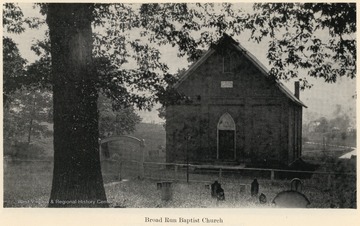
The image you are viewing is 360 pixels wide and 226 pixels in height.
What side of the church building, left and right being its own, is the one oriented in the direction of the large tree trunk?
front

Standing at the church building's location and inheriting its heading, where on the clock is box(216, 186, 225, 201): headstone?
The headstone is roughly at 12 o'clock from the church building.

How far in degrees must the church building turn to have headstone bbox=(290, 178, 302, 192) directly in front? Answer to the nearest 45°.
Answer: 0° — it already faces it

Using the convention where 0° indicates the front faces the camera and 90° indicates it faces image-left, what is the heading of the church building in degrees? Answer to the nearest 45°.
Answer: approximately 0°
